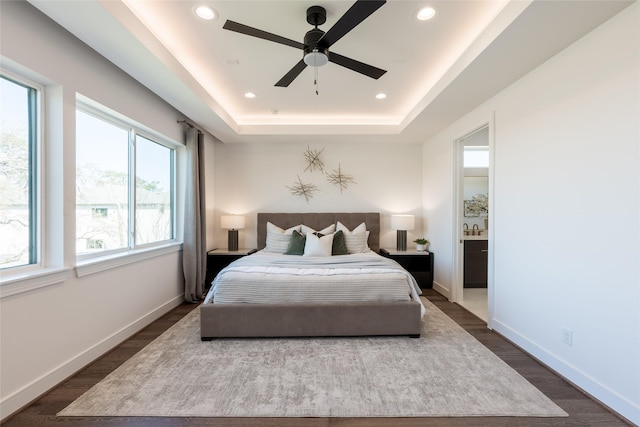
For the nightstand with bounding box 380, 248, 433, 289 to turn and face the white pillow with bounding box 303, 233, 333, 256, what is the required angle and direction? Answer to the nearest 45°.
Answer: approximately 45° to its right

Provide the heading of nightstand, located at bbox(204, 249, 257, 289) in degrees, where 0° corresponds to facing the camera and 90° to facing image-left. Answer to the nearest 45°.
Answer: approximately 0°

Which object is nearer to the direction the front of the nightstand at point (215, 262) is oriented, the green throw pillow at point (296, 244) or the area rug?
the area rug

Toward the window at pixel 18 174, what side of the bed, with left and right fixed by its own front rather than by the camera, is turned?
right

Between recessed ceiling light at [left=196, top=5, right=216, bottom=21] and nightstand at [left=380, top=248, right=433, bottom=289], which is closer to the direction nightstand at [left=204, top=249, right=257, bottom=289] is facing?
the recessed ceiling light

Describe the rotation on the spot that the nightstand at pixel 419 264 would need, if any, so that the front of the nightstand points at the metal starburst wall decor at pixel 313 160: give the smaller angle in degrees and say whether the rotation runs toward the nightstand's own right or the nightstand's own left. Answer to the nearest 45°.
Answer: approximately 90° to the nightstand's own right

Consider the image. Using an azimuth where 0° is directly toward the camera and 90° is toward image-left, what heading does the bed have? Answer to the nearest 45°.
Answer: approximately 0°

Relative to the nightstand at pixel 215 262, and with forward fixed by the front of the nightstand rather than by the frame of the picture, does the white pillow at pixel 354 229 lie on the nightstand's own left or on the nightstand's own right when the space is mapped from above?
on the nightstand's own left

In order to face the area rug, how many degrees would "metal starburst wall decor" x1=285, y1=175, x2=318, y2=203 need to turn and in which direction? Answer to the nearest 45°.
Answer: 0° — it already faces it
